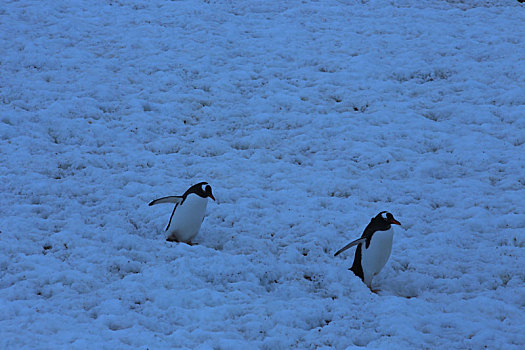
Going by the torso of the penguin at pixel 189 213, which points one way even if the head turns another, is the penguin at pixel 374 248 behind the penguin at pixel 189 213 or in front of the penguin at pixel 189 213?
in front

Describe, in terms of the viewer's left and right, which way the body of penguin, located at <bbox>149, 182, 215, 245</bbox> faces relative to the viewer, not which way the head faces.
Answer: facing the viewer and to the right of the viewer
